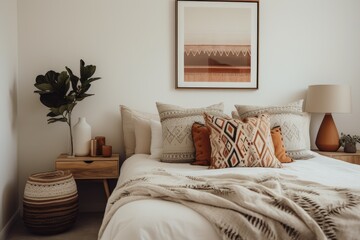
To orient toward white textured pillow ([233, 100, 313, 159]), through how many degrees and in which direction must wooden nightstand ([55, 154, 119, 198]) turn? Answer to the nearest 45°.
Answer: approximately 90° to its left

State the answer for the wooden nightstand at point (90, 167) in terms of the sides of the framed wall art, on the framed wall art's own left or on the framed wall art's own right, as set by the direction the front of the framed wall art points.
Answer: on the framed wall art's own right

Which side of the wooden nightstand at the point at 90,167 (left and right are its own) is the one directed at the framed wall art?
left

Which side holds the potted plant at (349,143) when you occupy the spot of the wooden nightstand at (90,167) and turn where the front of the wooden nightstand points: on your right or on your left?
on your left

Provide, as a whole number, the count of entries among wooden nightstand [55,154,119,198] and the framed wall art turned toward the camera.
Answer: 2

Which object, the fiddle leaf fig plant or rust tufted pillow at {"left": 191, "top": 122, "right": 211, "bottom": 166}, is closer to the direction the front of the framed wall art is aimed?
the rust tufted pillow

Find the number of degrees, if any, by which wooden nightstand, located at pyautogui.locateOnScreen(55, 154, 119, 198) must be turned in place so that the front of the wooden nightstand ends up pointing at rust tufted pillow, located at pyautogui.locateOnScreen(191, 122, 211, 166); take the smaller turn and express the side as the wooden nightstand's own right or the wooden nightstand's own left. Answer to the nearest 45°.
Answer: approximately 45° to the wooden nightstand's own left

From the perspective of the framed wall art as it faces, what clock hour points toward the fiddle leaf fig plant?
The fiddle leaf fig plant is roughly at 2 o'clock from the framed wall art.

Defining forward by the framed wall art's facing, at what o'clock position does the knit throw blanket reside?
The knit throw blanket is roughly at 12 o'clock from the framed wall art.
